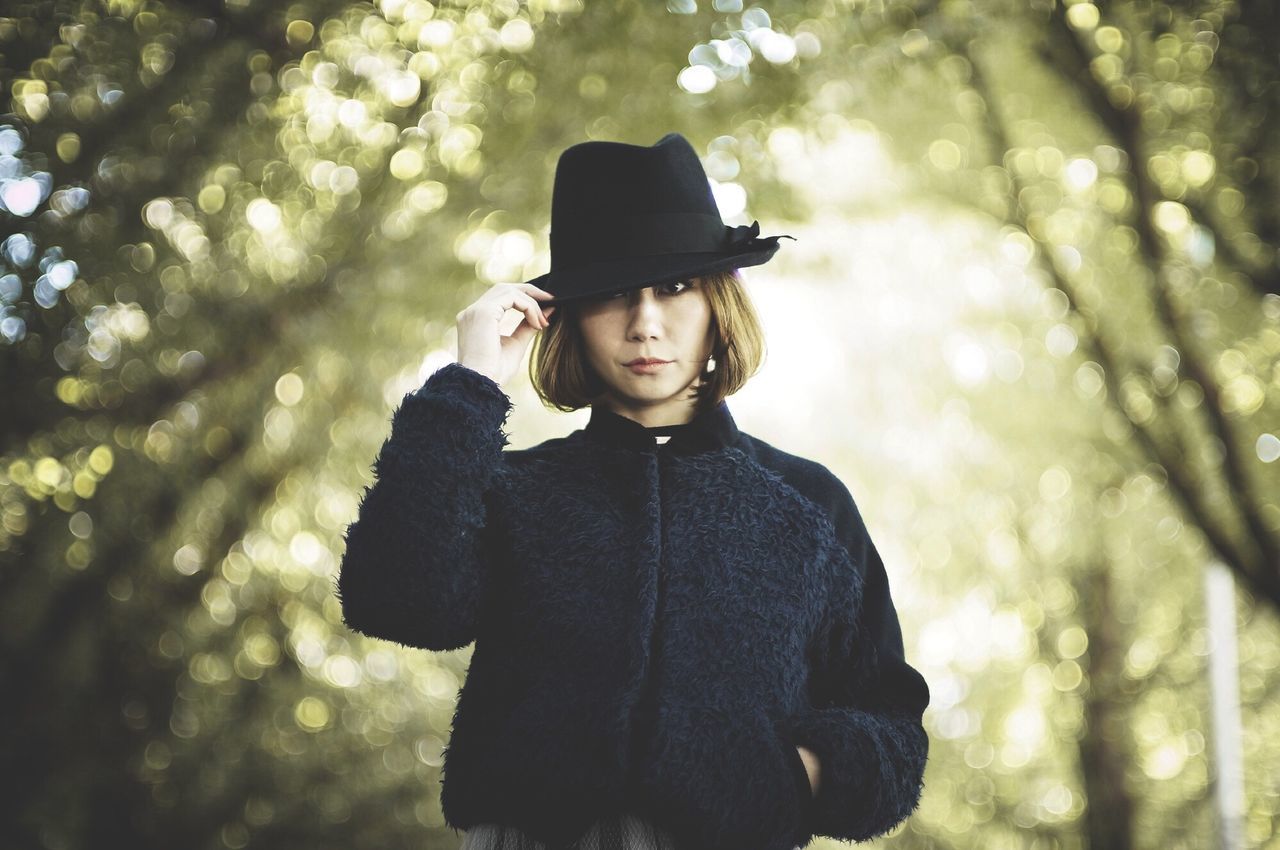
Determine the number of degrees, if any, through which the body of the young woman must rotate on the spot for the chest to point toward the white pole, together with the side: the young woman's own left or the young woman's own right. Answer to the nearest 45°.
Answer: approximately 135° to the young woman's own left

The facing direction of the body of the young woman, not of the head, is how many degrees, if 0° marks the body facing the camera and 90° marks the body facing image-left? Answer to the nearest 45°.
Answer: approximately 0°
